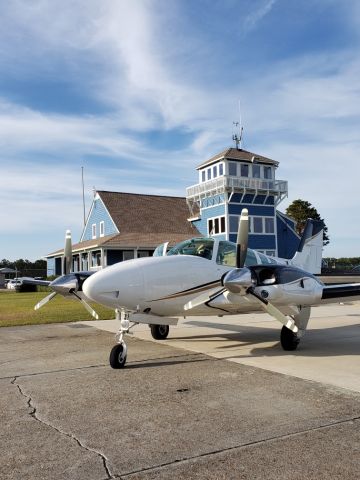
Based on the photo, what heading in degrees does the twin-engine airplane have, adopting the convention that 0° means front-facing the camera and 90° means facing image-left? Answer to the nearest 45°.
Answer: approximately 45°

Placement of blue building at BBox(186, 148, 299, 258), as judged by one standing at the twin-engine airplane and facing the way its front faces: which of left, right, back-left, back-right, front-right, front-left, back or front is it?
back-right
